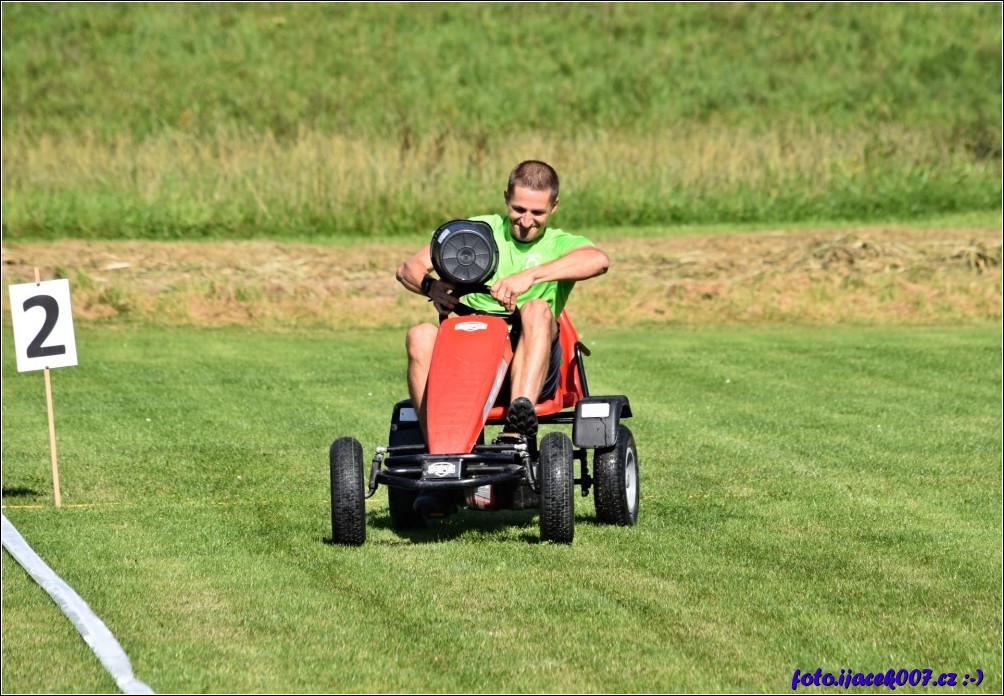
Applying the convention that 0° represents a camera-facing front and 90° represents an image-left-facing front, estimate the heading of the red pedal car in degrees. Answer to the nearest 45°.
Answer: approximately 0°

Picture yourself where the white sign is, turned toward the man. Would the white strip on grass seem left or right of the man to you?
right

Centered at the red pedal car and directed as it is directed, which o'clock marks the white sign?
The white sign is roughly at 4 o'clock from the red pedal car.

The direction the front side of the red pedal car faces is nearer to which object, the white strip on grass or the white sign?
the white strip on grass

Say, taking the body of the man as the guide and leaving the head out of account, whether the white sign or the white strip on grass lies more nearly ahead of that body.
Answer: the white strip on grass

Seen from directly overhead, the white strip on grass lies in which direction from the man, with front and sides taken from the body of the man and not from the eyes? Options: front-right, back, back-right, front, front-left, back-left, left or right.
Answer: front-right

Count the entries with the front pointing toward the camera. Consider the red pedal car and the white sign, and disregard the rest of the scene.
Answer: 2

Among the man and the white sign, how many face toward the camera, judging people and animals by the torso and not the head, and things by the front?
2

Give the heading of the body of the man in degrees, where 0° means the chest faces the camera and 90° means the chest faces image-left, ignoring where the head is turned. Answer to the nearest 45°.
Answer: approximately 0°

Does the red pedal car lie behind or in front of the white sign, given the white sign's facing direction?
in front
